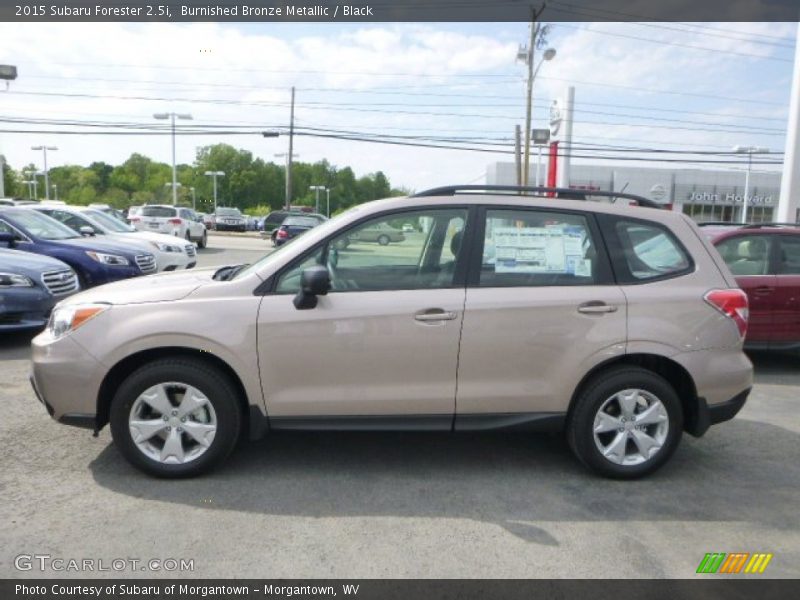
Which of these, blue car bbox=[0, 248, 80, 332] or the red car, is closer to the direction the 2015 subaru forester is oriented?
the blue car

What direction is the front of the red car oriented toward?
to the viewer's left

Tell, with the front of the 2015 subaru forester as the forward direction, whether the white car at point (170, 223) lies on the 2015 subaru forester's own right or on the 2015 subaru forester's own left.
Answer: on the 2015 subaru forester's own right

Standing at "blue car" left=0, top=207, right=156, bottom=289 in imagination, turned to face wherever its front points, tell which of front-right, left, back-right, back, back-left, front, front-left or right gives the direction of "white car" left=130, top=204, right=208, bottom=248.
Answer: back-left

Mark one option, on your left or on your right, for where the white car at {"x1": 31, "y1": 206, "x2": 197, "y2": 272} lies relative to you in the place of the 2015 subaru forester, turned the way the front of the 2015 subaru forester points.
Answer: on your right

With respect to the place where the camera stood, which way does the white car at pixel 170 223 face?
facing away from the viewer and to the right of the viewer

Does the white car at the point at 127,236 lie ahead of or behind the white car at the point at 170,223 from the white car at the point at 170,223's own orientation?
behind

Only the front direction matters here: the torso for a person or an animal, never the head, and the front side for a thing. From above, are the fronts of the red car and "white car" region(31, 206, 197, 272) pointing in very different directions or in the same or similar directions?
very different directions

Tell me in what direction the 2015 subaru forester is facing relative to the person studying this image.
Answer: facing to the left of the viewer
